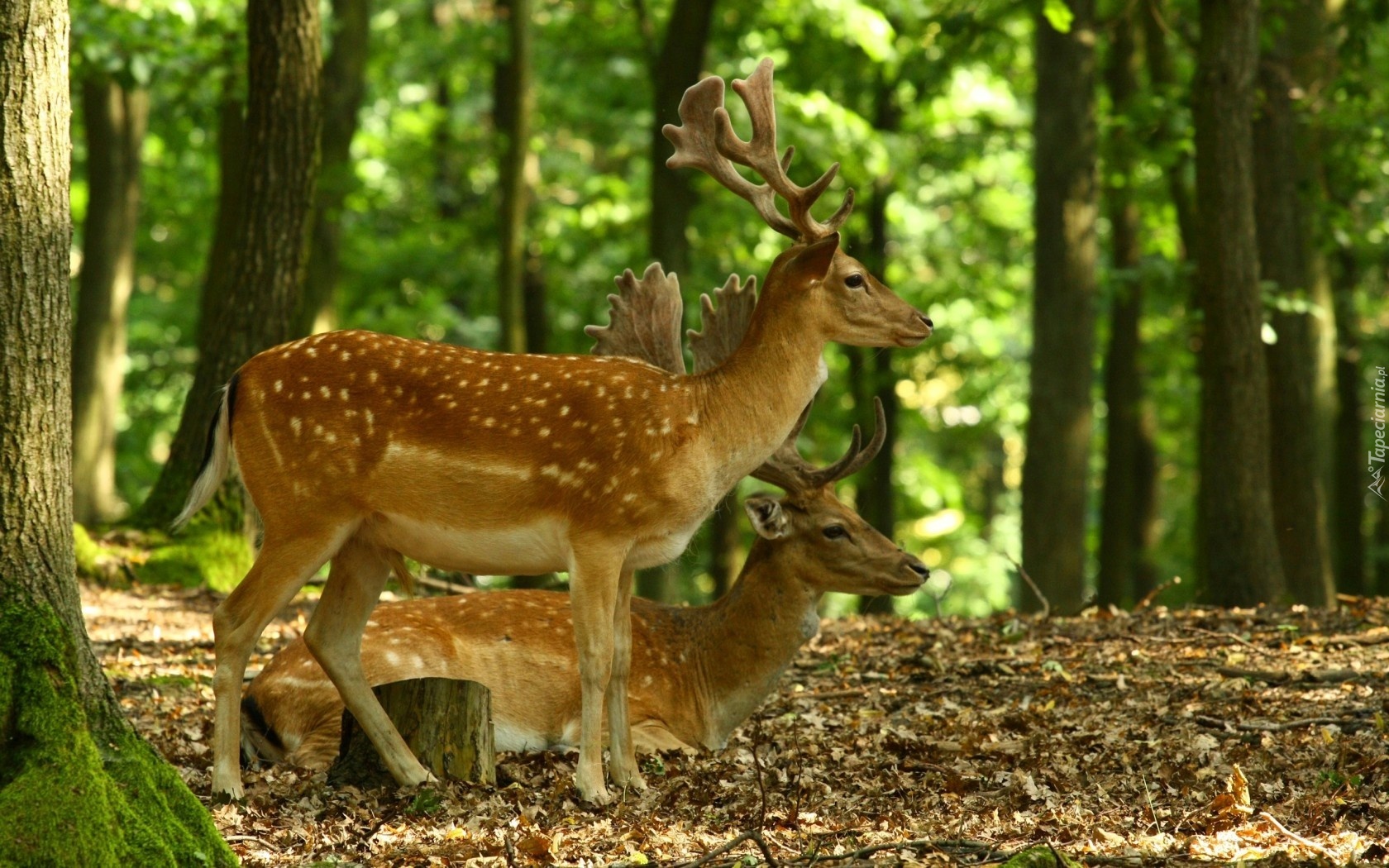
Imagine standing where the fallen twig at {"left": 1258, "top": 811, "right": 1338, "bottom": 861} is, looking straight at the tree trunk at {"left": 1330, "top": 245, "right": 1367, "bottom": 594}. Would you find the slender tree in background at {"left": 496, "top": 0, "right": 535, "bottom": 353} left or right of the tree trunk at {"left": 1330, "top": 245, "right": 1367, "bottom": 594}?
left

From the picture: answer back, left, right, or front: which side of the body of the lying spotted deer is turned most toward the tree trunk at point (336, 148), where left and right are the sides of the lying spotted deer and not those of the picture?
left

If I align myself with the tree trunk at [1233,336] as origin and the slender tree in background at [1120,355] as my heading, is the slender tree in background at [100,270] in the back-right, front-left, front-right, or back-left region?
front-left

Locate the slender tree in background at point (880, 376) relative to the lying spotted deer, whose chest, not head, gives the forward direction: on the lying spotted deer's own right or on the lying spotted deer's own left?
on the lying spotted deer's own left

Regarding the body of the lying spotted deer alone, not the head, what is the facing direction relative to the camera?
to the viewer's right

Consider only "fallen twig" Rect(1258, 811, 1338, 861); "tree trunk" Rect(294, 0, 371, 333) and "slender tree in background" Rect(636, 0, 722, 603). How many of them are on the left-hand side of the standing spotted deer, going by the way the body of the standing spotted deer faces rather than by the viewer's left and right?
2

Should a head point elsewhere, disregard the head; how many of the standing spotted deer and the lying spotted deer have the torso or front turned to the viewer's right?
2

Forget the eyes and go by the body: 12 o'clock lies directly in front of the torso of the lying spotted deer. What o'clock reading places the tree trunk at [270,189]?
The tree trunk is roughly at 8 o'clock from the lying spotted deer.

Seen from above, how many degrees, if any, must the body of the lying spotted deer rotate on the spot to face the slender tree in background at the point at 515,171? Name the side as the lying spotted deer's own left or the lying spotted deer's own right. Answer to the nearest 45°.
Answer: approximately 90° to the lying spotted deer's own left

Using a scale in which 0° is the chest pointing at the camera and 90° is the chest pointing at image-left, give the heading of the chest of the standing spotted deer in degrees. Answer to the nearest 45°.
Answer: approximately 270°

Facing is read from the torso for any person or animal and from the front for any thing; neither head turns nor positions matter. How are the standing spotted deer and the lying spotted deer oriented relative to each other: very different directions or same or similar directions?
same or similar directions

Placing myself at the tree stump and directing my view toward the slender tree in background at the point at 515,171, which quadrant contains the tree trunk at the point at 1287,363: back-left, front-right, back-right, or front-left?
front-right

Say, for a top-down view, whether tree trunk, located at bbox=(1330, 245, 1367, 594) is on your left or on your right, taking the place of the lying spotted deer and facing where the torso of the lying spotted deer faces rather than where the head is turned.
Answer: on your left
